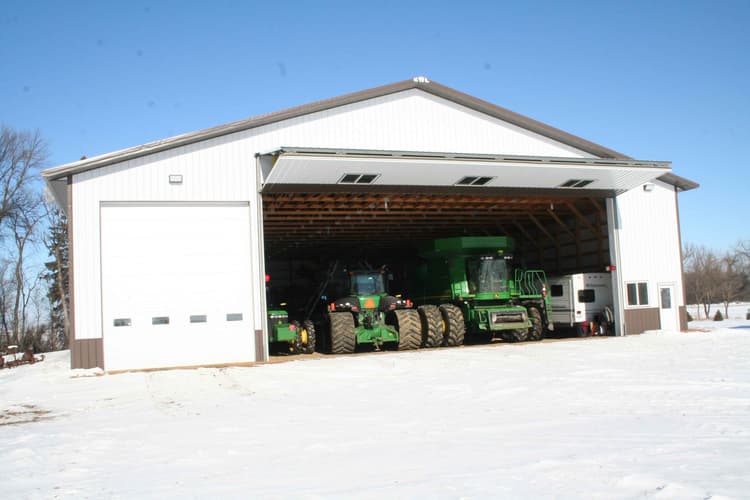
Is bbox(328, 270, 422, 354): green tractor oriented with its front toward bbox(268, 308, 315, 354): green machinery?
no

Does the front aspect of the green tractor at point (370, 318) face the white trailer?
no
